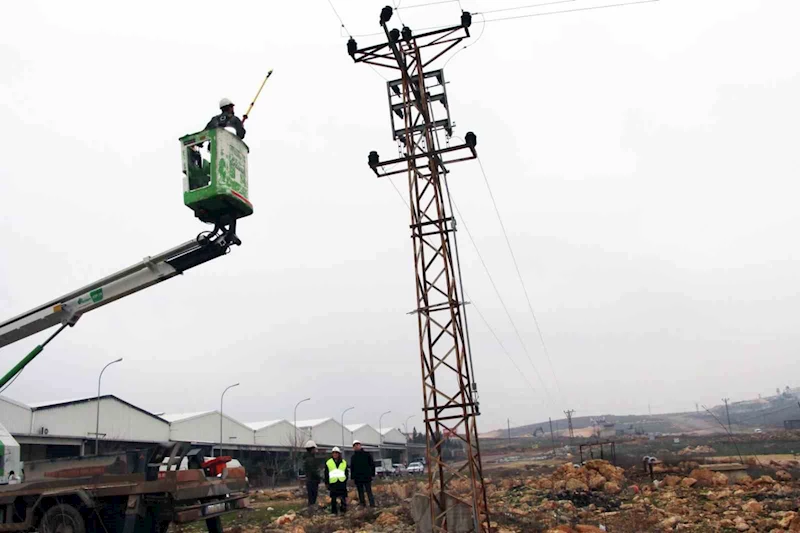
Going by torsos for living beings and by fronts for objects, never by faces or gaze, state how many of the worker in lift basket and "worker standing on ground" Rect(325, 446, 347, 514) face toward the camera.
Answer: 1

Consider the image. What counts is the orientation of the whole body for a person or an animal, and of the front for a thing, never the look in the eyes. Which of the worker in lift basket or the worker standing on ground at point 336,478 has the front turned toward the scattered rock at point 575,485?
the worker in lift basket

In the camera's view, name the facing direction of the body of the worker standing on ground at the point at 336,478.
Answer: toward the camera

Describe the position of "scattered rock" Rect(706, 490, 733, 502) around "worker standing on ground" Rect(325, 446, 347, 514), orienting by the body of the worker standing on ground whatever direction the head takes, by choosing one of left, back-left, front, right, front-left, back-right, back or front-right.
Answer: left

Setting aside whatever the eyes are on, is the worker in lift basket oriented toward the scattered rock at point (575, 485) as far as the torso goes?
yes

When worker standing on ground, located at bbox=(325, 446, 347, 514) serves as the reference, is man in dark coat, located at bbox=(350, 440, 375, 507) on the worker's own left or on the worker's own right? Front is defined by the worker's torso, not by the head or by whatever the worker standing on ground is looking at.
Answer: on the worker's own left

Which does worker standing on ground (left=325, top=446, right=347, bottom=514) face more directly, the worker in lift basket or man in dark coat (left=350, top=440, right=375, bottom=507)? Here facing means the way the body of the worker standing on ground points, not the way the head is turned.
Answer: the worker in lift basket

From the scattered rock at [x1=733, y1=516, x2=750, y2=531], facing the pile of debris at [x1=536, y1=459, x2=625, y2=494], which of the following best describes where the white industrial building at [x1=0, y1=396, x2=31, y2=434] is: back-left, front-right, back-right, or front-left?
front-left

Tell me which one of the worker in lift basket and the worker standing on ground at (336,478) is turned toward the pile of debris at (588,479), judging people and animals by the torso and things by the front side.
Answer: the worker in lift basket

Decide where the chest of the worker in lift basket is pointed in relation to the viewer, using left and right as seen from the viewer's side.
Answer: facing away from the viewer and to the right of the viewer

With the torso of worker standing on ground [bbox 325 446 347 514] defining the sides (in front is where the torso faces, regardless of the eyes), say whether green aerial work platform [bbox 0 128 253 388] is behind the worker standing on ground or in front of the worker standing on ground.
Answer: in front

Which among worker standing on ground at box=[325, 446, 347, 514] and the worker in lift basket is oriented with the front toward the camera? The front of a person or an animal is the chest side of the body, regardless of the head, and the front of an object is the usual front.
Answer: the worker standing on ground
